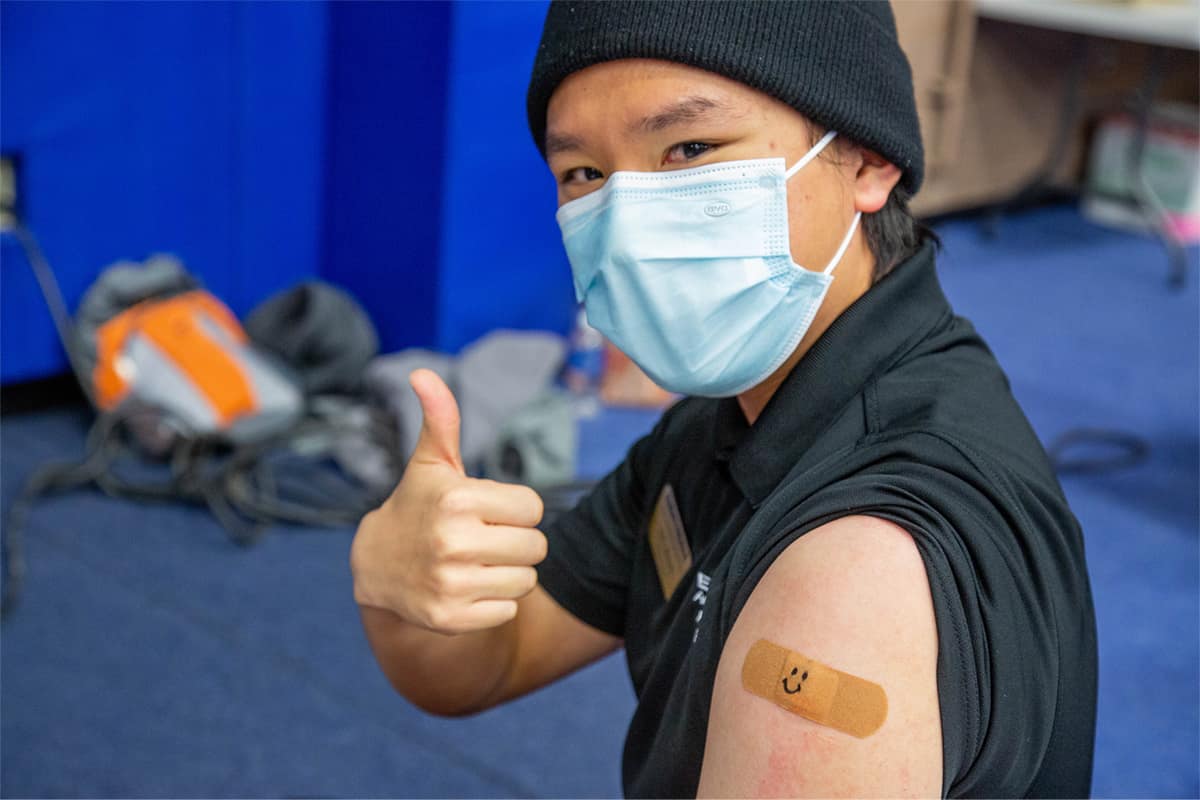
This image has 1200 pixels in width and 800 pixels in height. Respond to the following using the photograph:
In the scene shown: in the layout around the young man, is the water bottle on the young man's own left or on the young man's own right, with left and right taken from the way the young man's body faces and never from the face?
on the young man's own right

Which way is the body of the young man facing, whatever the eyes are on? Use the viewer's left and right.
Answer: facing the viewer and to the left of the viewer
